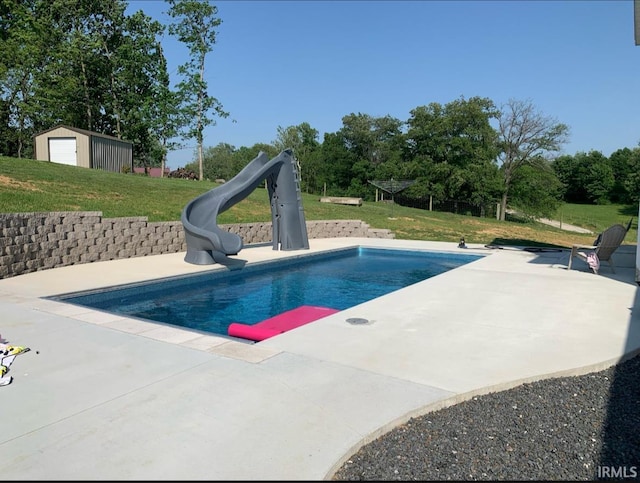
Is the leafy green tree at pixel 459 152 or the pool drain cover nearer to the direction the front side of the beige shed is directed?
the pool drain cover

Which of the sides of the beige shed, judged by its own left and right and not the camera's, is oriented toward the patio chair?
left

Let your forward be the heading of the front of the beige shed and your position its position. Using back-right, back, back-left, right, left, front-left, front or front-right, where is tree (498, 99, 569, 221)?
back-left

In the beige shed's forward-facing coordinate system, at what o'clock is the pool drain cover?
The pool drain cover is roughly at 10 o'clock from the beige shed.

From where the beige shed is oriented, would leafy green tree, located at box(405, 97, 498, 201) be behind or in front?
behind

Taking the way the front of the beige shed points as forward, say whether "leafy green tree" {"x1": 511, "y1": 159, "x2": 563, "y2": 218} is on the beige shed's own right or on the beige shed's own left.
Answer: on the beige shed's own left

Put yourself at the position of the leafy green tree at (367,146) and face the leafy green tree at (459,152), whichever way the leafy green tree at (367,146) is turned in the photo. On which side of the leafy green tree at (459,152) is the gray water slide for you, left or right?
right

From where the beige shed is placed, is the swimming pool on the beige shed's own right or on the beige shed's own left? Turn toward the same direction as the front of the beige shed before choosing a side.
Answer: on the beige shed's own left

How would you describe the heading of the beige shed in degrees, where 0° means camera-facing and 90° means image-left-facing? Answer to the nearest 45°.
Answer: approximately 45°

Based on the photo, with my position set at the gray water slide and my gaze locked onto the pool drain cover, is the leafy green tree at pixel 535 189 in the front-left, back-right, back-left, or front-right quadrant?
back-left

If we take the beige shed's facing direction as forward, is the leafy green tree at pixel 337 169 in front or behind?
behind

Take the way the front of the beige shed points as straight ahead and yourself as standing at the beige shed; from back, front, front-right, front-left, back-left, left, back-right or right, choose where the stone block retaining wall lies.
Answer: front-left
